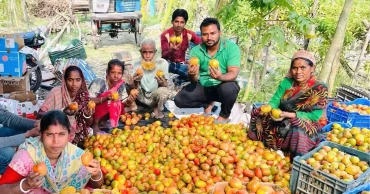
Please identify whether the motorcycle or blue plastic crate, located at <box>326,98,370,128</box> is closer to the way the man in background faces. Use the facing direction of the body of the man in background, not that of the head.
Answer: the blue plastic crate

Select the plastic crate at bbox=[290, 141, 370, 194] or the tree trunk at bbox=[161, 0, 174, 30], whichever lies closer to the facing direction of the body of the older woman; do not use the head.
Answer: the plastic crate

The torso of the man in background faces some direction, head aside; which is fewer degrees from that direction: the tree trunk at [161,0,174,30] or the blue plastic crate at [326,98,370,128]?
the blue plastic crate

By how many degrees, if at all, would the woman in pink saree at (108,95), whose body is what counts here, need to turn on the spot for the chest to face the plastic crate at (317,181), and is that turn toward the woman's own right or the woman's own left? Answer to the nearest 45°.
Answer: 0° — they already face it

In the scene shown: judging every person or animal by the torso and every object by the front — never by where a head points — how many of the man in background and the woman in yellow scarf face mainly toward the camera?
2

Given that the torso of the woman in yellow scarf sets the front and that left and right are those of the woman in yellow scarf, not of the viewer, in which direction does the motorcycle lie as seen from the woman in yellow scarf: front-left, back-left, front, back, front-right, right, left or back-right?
back

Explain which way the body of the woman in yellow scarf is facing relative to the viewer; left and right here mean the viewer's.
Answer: facing the viewer

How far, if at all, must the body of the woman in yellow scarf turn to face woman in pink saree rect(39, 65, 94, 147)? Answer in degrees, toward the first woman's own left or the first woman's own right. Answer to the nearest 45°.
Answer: approximately 180°

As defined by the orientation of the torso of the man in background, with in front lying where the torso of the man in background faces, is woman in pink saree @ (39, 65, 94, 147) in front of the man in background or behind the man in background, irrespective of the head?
in front

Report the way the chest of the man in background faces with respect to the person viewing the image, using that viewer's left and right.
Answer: facing the viewer
